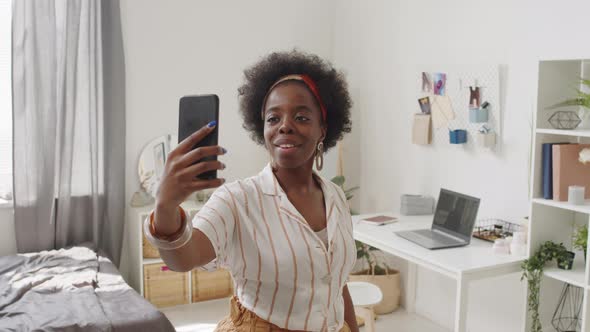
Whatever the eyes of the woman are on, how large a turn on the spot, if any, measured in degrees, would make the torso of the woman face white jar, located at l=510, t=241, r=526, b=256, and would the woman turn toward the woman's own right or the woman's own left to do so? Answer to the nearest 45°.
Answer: approximately 90° to the woman's own left

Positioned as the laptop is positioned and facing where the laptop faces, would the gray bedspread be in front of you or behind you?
in front

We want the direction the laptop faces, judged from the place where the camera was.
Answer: facing the viewer and to the left of the viewer

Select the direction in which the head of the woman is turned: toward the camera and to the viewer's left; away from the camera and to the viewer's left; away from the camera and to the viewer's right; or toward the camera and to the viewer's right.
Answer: toward the camera and to the viewer's left

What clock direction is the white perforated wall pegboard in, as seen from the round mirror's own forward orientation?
The white perforated wall pegboard is roughly at 10 o'clock from the round mirror.

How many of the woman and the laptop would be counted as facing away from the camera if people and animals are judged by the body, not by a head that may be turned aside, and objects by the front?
0

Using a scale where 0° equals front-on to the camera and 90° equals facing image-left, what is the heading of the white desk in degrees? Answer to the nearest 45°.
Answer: approximately 45°

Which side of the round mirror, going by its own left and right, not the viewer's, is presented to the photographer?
front

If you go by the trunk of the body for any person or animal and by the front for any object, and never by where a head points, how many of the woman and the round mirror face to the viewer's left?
0
